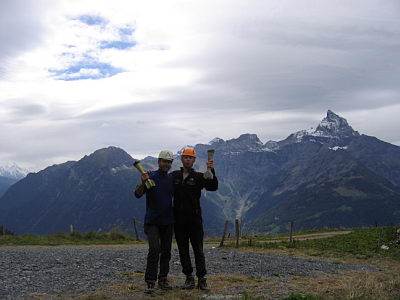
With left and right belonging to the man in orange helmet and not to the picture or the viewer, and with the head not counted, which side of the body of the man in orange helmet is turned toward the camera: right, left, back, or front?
front

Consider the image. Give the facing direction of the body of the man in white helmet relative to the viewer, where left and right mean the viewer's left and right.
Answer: facing the viewer

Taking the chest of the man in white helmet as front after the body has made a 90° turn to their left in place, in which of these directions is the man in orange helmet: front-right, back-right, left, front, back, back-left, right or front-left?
front
